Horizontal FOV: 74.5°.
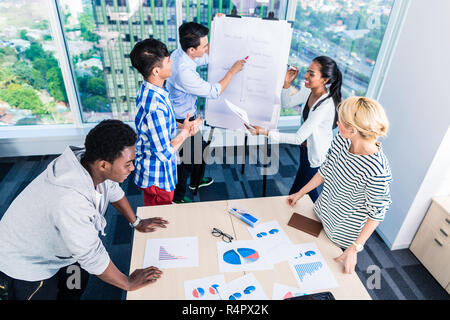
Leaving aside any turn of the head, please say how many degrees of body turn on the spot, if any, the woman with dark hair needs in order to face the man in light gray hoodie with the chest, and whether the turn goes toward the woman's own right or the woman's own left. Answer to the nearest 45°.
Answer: approximately 45° to the woman's own left

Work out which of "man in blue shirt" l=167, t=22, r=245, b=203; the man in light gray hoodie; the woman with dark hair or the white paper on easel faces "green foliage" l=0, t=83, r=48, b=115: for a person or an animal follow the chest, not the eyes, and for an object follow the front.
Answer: the woman with dark hair

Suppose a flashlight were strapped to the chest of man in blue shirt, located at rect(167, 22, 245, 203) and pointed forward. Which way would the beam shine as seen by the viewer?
to the viewer's right

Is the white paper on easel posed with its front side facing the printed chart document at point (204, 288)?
yes

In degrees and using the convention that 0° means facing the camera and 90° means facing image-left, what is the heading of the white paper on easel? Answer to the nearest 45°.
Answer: approximately 0°

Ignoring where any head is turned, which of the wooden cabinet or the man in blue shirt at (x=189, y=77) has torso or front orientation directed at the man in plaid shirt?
the wooden cabinet

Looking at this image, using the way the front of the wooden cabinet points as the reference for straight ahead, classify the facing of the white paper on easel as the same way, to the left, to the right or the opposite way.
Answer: to the left

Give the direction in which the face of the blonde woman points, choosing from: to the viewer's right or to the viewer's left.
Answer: to the viewer's left

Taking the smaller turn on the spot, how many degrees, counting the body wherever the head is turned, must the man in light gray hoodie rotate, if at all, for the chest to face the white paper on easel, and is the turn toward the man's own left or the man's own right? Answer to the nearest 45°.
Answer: approximately 45° to the man's own left

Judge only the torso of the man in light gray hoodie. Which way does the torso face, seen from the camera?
to the viewer's right

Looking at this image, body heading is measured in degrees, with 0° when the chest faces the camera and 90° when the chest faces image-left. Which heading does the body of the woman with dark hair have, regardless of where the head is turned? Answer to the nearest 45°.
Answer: approximately 90°

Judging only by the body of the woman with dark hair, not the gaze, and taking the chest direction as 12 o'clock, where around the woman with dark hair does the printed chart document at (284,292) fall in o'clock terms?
The printed chart document is roughly at 9 o'clock from the woman with dark hair.

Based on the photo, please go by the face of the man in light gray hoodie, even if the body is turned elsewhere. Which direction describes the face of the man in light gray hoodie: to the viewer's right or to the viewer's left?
to the viewer's right

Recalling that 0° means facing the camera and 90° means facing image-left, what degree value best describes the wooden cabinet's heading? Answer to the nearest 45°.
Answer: approximately 45°

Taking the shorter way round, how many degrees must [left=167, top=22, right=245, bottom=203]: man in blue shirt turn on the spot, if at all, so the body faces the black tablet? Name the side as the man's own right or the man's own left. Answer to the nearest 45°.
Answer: approximately 45° to the man's own right

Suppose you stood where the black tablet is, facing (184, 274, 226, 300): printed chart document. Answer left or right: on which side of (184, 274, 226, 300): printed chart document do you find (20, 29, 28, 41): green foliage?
right

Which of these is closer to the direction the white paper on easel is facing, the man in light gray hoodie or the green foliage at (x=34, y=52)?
the man in light gray hoodie
